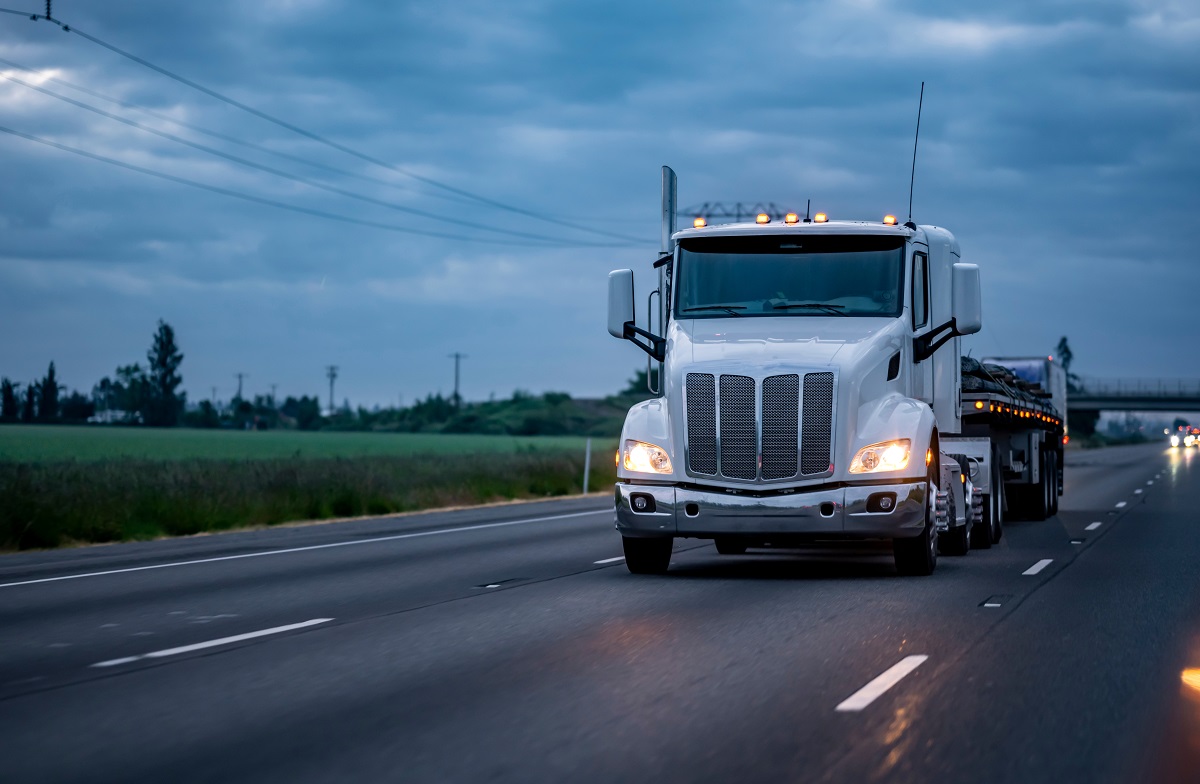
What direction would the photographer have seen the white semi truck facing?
facing the viewer
